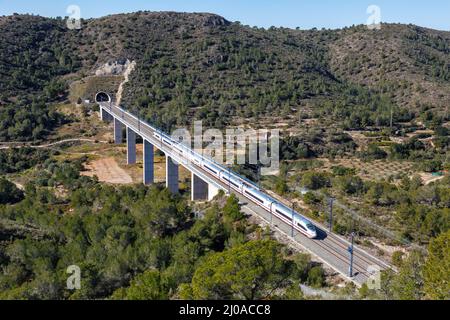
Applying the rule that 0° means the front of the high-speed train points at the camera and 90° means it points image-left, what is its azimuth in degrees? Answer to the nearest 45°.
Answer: approximately 315°
